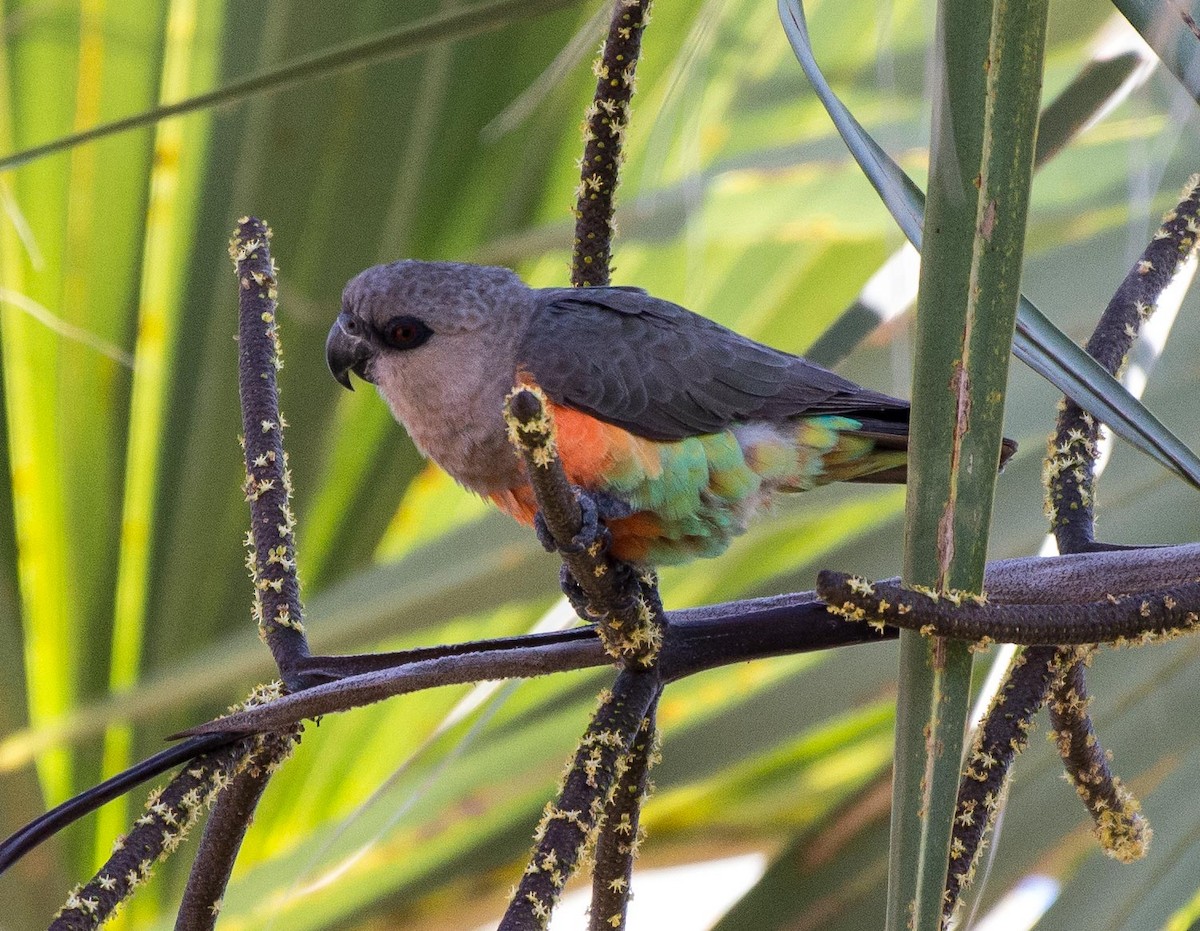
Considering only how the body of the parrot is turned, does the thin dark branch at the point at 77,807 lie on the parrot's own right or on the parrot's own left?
on the parrot's own left

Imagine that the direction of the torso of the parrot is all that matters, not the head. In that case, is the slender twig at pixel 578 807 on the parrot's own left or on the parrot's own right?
on the parrot's own left

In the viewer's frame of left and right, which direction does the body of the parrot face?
facing to the left of the viewer

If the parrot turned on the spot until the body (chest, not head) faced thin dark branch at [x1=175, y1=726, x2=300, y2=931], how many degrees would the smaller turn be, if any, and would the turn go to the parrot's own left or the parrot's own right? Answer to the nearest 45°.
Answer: approximately 45° to the parrot's own left

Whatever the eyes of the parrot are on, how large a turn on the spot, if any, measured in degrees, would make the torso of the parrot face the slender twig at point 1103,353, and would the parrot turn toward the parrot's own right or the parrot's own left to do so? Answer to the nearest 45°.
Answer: approximately 135° to the parrot's own left
